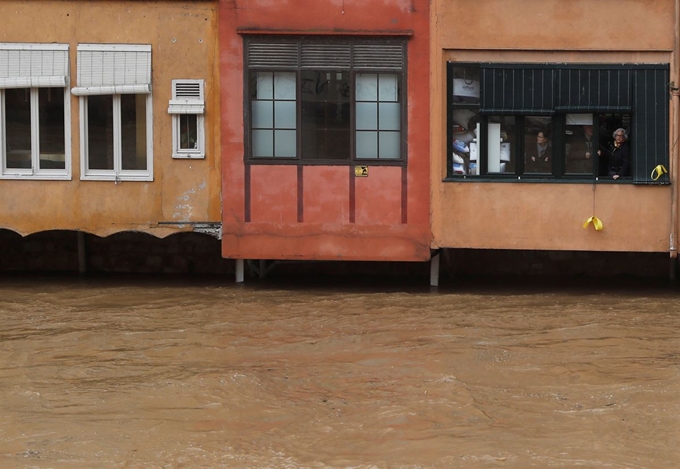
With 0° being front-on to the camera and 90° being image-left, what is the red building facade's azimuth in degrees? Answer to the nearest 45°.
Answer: approximately 0°

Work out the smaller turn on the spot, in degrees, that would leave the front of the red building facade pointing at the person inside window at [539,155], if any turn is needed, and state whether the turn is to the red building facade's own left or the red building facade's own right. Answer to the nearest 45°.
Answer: approximately 90° to the red building facade's own left

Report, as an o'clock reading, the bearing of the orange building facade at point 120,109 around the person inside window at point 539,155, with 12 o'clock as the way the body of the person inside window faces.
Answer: The orange building facade is roughly at 3 o'clock from the person inside window.

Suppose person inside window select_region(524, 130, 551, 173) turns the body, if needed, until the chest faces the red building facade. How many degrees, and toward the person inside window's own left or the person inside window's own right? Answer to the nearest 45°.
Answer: approximately 90° to the person inside window's own right

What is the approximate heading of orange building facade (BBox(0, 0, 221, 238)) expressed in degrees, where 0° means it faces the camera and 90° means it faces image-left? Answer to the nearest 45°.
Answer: approximately 0°

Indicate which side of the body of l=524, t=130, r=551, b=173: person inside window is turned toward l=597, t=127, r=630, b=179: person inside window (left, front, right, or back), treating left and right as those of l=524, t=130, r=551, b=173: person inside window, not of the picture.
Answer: left
